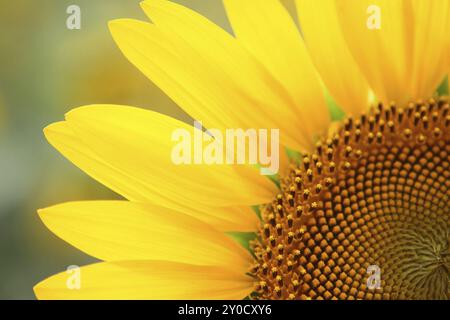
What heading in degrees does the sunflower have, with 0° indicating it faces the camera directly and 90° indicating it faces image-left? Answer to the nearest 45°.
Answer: approximately 0°
